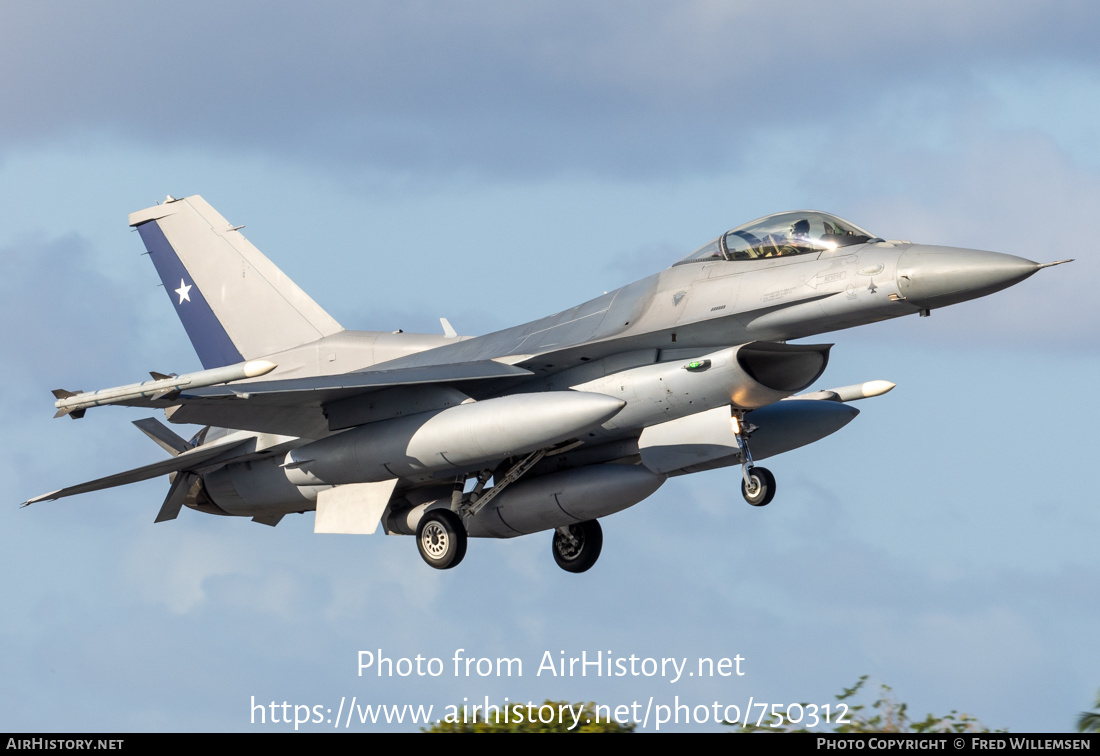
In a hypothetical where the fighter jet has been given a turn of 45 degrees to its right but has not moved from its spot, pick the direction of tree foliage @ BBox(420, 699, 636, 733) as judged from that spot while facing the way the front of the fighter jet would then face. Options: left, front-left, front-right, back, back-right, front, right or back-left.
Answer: front

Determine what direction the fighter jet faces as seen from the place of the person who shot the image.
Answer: facing the viewer and to the right of the viewer
